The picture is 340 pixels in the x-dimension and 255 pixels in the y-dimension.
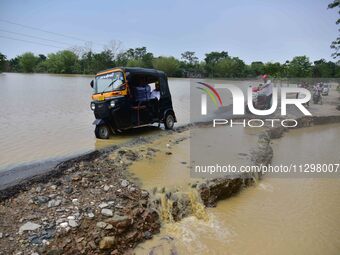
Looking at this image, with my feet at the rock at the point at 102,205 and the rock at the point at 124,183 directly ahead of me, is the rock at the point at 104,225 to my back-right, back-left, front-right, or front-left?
back-right

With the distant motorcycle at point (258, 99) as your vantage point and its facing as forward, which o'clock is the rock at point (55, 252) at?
The rock is roughly at 11 o'clock from the distant motorcycle.

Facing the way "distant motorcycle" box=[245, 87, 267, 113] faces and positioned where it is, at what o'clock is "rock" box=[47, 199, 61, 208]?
The rock is roughly at 11 o'clock from the distant motorcycle.

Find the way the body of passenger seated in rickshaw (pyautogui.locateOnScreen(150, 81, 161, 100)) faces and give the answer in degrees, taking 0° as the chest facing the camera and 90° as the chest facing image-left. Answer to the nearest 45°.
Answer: approximately 45°

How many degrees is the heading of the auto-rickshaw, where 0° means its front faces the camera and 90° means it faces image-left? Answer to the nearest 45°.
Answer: approximately 45°

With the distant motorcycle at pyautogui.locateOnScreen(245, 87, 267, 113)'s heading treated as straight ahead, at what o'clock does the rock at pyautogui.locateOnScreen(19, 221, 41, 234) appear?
The rock is roughly at 11 o'clock from the distant motorcycle.

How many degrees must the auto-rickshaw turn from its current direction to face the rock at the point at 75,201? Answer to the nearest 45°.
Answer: approximately 45° to its left

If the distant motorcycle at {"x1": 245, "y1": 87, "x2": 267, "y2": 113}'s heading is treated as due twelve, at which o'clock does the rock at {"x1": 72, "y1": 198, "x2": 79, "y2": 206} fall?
The rock is roughly at 11 o'clock from the distant motorcycle.

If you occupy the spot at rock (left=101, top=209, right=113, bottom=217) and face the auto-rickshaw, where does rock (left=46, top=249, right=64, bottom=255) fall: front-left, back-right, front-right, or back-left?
back-left
